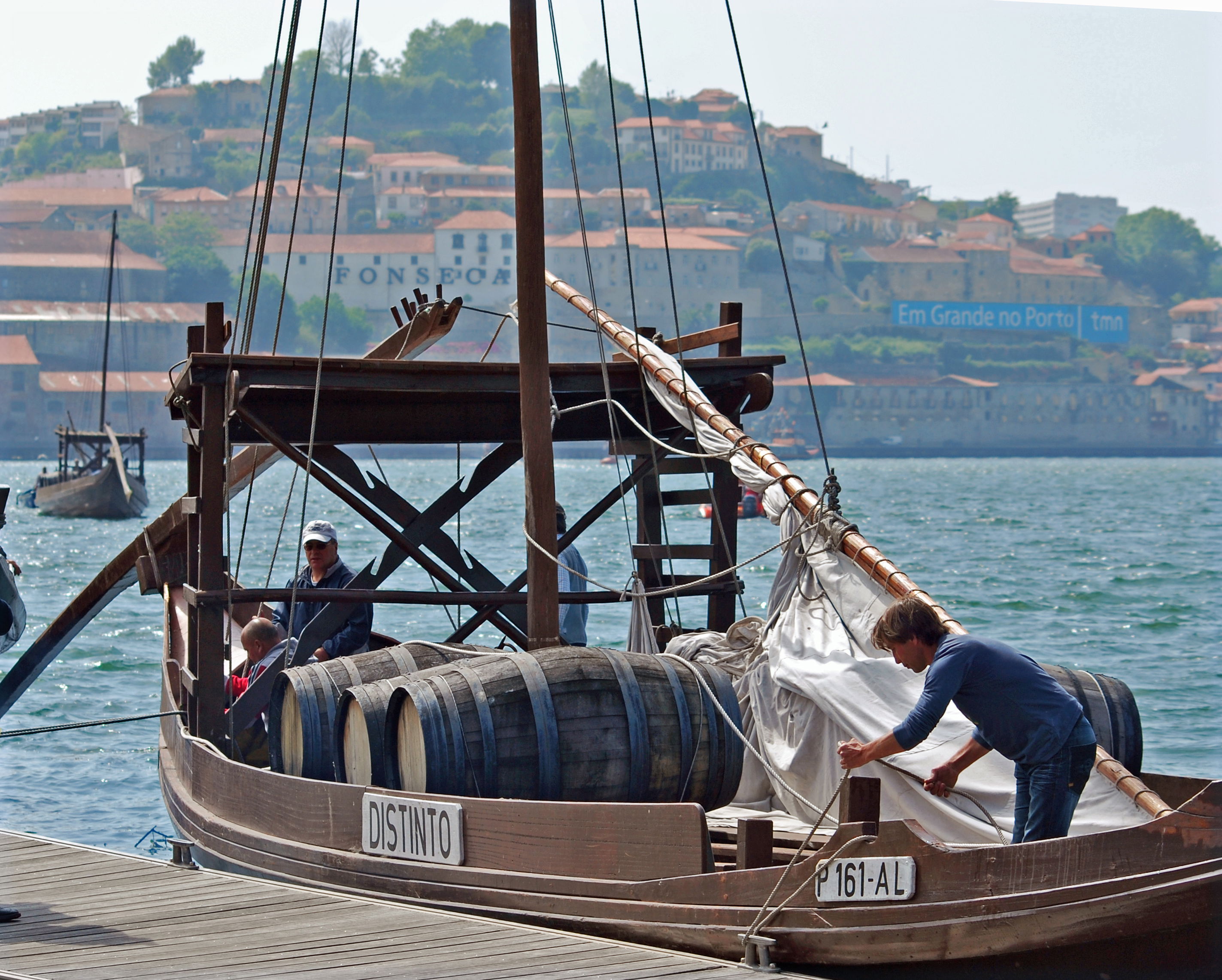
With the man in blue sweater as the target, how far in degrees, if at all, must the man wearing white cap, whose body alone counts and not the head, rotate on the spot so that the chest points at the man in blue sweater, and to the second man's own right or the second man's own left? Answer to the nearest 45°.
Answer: approximately 90° to the second man's own left

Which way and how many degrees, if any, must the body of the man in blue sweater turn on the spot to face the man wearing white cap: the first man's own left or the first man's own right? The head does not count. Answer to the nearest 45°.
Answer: approximately 45° to the first man's own right

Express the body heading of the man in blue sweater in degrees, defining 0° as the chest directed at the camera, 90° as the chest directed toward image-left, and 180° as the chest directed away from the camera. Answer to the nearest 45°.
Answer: approximately 90°

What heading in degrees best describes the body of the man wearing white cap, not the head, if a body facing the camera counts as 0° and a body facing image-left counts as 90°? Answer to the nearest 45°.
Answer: approximately 45°

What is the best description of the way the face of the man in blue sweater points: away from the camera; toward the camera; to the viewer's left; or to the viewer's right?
to the viewer's left

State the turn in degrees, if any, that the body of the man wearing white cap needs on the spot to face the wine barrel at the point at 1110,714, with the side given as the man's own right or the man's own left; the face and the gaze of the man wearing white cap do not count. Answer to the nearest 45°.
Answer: approximately 90° to the man's own left
